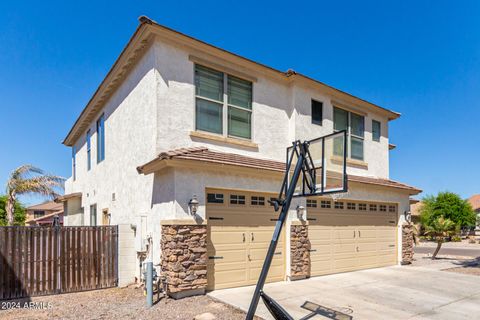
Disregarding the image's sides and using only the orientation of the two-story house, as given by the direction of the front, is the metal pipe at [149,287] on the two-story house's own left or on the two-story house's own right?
on the two-story house's own right

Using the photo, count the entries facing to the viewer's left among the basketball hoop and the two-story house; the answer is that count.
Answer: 0

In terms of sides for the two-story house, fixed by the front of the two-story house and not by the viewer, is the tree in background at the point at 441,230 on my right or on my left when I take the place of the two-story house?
on my left

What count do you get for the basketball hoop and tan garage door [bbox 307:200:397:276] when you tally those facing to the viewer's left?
0

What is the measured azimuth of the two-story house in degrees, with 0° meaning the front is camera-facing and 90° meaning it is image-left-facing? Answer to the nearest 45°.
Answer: approximately 315°

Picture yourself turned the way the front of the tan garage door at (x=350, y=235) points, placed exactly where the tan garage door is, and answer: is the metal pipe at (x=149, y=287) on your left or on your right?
on your right
